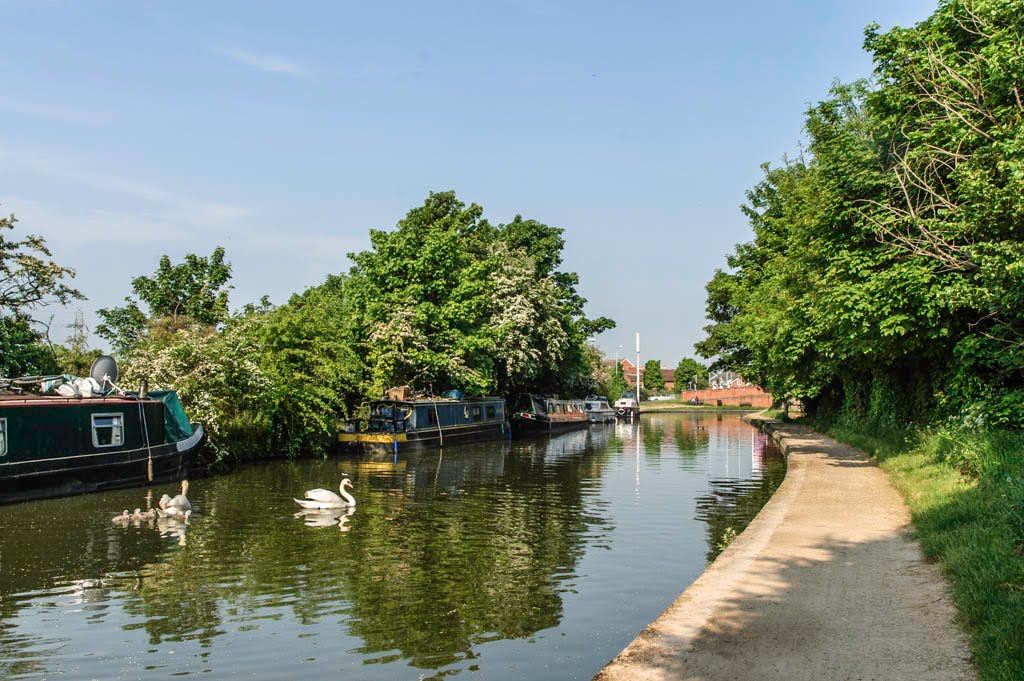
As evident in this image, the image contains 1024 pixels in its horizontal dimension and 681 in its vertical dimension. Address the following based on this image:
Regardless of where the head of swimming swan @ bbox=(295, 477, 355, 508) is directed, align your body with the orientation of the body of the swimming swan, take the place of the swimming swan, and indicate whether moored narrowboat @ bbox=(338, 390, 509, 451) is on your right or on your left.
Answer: on your left

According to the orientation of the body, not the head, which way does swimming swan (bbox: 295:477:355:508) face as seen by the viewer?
to the viewer's right

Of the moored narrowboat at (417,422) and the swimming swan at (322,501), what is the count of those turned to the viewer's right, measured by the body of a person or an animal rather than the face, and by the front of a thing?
1

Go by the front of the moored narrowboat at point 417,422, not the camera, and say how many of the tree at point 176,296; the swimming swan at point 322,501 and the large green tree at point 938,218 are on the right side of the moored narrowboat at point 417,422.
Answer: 1

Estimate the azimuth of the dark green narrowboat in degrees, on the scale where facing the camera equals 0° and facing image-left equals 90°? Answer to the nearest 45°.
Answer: approximately 225°

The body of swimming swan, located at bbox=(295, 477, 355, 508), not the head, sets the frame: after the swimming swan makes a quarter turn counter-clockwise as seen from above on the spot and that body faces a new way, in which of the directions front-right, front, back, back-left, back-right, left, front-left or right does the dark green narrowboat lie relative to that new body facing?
front-left

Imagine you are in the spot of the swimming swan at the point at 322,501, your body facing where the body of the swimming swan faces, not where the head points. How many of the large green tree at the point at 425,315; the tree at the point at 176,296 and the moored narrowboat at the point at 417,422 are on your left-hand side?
3

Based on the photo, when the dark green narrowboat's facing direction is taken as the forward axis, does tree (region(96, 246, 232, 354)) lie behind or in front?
in front

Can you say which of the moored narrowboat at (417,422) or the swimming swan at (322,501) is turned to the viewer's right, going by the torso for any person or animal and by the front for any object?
the swimming swan

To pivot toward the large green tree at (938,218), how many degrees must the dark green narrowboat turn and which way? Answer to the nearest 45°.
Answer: approximately 90° to its right

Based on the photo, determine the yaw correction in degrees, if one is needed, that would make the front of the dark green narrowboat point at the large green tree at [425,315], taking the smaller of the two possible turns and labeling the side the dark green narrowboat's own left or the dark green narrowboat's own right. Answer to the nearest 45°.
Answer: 0° — it already faces it
